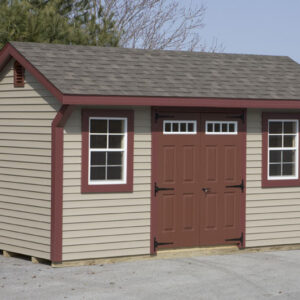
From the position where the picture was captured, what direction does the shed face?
facing the viewer and to the right of the viewer

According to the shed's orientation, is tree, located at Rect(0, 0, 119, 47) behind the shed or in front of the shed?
behind
